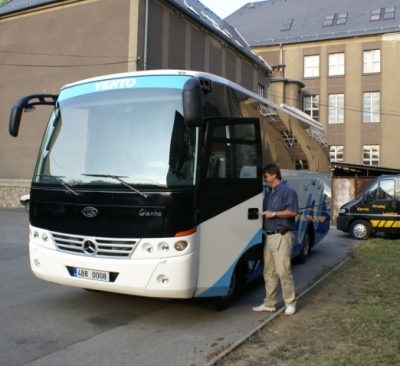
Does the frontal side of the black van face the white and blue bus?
no

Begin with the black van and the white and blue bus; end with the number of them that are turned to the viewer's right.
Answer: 0

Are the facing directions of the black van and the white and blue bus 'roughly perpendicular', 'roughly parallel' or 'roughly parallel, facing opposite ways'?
roughly perpendicular

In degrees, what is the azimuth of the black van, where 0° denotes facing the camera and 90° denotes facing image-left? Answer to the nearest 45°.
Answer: approximately 90°

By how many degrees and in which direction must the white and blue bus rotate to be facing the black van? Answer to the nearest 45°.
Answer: approximately 180°

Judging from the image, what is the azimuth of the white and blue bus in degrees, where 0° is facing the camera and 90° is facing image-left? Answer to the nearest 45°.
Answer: approximately 45°

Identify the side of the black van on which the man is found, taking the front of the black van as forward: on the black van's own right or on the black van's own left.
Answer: on the black van's own left

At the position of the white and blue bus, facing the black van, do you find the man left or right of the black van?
right
